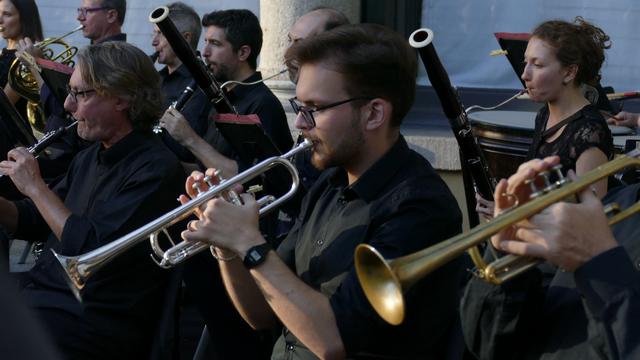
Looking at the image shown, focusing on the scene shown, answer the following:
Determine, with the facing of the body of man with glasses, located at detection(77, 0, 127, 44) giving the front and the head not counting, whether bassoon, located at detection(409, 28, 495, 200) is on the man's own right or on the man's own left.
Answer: on the man's own left

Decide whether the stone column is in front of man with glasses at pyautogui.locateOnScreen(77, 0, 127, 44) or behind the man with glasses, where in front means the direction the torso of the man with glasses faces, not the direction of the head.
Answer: behind

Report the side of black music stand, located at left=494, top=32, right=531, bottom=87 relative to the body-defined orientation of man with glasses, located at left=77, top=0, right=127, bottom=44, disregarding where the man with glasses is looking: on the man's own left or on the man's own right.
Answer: on the man's own left
